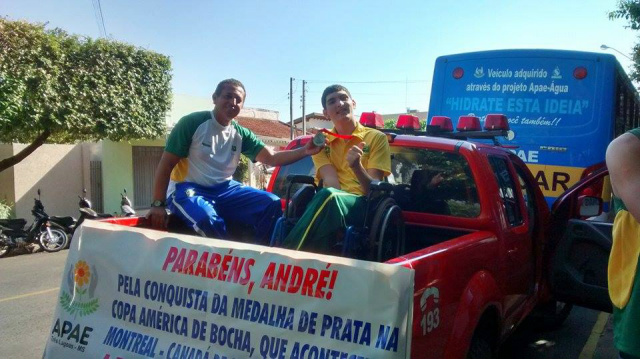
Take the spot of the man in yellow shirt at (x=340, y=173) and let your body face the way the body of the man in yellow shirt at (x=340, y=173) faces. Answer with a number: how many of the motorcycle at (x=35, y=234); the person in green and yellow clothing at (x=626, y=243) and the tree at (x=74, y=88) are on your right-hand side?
2

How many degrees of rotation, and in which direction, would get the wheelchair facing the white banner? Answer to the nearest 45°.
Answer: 0° — it already faces it

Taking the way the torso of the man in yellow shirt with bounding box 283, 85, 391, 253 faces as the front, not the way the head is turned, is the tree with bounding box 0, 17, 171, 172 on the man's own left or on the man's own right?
on the man's own right

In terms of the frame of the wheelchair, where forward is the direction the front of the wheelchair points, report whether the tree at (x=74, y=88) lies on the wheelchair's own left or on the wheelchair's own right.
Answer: on the wheelchair's own right

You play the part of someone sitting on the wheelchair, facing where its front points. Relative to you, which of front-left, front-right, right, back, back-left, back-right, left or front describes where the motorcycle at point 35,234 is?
right

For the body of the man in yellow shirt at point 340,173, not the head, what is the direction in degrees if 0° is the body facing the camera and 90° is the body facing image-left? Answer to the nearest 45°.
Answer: approximately 45°

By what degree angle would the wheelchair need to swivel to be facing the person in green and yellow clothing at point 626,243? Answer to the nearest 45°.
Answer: approximately 90° to its left

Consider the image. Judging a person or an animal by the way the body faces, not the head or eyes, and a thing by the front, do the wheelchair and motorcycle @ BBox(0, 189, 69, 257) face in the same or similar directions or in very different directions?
very different directions

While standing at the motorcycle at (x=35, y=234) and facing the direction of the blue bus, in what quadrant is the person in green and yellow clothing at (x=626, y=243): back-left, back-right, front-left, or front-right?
front-right

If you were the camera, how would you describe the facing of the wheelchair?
facing the viewer and to the left of the viewer

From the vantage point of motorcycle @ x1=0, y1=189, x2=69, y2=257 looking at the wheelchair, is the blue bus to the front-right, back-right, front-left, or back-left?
front-left

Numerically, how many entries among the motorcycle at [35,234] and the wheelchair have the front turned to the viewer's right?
1

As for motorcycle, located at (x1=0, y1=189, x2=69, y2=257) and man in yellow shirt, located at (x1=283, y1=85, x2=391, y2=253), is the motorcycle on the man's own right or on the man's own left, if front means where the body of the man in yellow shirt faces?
on the man's own right

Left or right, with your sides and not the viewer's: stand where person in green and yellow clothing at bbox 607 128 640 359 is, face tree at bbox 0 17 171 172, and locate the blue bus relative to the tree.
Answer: right

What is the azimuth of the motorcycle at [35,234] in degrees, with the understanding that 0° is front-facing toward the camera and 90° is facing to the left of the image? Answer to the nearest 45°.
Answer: approximately 270°
